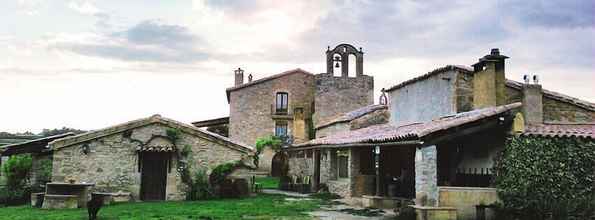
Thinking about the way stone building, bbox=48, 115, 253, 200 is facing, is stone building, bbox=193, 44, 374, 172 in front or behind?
behind

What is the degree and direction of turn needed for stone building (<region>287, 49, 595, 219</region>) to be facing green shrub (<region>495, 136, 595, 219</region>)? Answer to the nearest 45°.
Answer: approximately 90° to its left

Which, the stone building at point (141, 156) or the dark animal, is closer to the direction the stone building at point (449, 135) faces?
the dark animal

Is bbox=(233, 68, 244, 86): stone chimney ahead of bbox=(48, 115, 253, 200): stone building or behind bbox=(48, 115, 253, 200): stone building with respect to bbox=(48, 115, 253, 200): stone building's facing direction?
behind

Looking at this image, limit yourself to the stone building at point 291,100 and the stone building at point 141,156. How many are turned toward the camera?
2

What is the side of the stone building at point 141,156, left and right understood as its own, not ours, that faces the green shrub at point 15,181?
right

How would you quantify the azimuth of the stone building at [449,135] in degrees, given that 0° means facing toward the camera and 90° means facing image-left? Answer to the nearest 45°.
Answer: approximately 45°

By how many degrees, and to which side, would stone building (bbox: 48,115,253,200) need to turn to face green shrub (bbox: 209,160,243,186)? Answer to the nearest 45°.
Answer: approximately 90° to its left

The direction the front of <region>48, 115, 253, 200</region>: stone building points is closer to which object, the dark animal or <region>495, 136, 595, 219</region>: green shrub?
the dark animal

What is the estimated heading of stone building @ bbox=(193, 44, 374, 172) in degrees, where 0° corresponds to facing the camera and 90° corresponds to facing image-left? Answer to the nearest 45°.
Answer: approximately 0°

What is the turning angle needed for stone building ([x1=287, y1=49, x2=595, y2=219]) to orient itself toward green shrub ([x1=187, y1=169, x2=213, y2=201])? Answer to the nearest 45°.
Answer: approximately 45° to its right

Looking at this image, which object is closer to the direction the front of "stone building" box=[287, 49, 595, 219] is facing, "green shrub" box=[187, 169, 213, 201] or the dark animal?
the dark animal
